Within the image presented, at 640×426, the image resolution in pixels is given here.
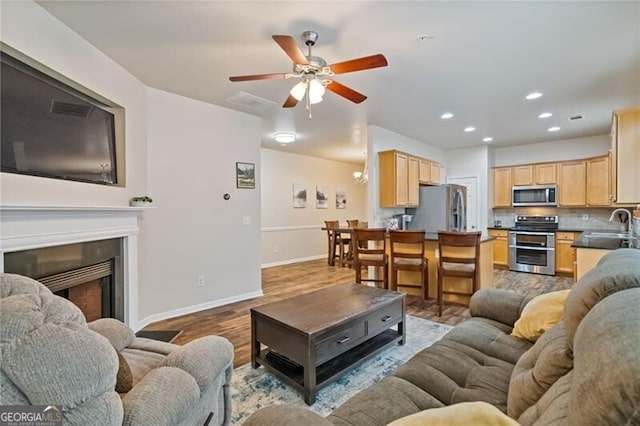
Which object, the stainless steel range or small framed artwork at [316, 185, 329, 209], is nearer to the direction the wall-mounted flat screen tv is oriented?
the stainless steel range

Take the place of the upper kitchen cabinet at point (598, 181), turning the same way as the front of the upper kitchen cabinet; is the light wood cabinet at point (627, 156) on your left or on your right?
on your left

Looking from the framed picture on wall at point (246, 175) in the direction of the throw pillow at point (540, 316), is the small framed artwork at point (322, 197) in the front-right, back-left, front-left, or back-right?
back-left

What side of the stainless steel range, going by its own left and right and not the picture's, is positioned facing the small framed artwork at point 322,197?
right

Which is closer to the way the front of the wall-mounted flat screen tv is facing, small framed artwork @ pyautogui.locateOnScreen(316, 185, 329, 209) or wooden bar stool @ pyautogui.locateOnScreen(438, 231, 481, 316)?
the wooden bar stool

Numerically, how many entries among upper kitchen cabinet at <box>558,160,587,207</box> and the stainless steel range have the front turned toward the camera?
2

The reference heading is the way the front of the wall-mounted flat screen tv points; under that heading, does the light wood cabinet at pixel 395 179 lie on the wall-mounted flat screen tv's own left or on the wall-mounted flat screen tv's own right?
on the wall-mounted flat screen tv's own left

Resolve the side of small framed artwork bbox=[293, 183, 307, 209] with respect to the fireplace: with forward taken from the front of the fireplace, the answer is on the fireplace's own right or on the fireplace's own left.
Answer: on the fireplace's own left

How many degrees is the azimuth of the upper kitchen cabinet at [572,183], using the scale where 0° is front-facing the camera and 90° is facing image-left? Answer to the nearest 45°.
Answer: approximately 0°

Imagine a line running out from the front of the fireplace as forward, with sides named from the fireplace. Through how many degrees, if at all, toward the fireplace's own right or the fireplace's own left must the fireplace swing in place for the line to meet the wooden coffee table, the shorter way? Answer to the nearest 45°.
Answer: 0° — it already faces it
